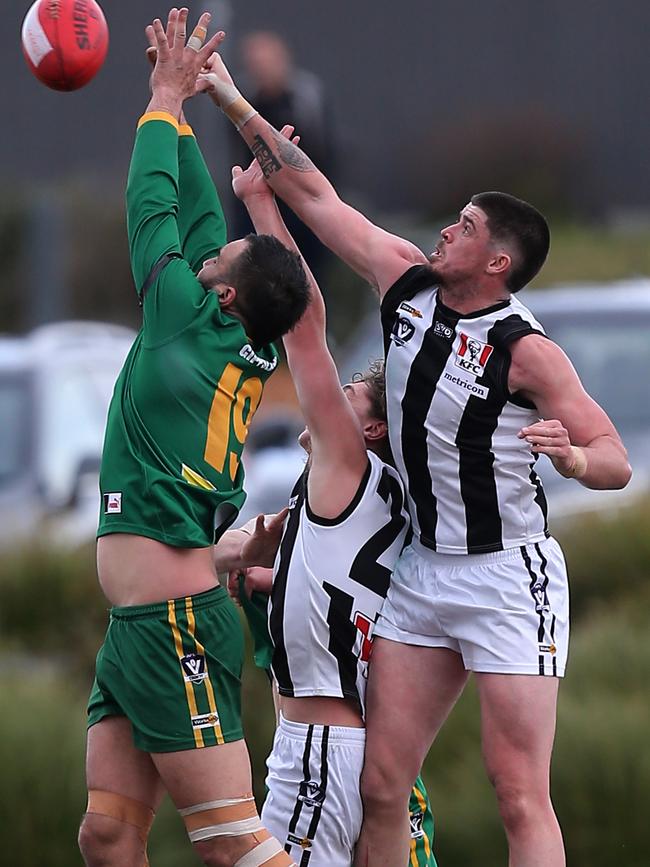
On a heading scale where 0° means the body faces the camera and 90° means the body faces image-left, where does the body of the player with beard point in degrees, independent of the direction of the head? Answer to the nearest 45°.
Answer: approximately 45°

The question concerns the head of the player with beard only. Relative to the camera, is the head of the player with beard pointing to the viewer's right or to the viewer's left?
to the viewer's left

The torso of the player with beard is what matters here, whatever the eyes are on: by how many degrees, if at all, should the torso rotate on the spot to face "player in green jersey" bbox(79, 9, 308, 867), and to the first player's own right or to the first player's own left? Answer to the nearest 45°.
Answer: approximately 45° to the first player's own right

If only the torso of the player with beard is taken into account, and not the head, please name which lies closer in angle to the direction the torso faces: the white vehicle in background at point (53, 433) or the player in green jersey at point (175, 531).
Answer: the player in green jersey

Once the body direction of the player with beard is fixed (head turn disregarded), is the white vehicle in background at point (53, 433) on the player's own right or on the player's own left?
on the player's own right
